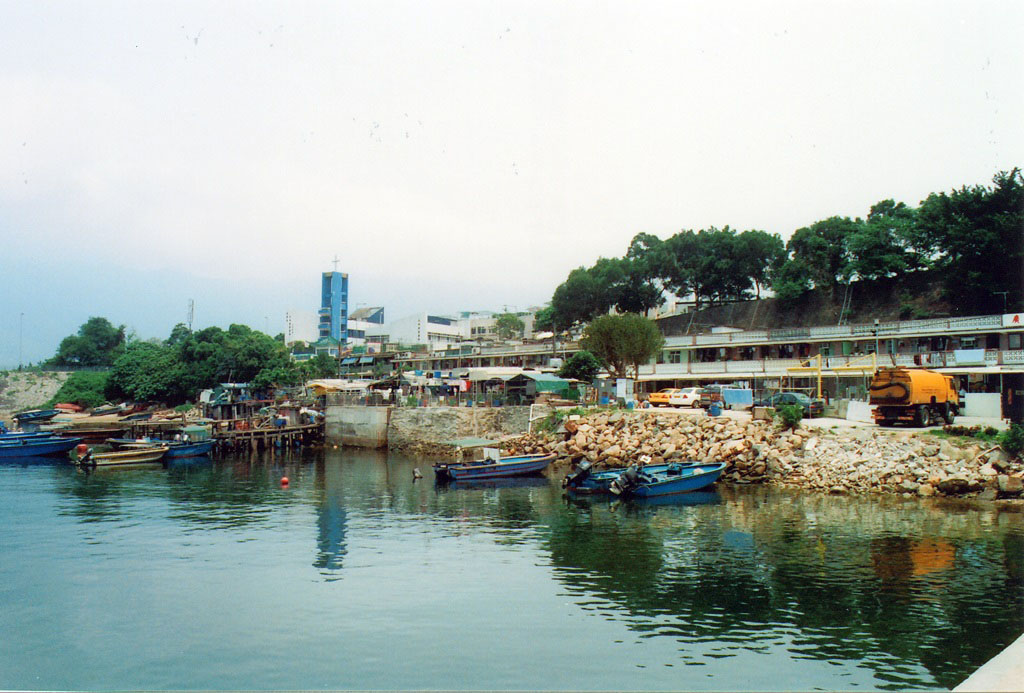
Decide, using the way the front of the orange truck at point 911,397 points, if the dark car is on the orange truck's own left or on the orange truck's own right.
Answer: on the orange truck's own left

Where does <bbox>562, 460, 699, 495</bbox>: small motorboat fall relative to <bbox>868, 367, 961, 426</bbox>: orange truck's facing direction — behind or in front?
behind

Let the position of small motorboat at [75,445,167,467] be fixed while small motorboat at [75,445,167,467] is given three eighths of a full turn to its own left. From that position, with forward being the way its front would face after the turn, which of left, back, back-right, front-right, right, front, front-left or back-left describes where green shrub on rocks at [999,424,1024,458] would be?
back

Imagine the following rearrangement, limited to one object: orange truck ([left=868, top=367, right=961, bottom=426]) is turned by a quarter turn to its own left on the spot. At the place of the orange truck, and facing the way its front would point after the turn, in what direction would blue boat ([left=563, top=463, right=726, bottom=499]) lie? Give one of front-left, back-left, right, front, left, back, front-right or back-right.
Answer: left

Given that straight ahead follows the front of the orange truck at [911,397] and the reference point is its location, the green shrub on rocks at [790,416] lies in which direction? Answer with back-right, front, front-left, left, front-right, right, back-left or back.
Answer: back-left

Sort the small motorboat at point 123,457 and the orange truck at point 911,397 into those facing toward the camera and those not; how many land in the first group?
0

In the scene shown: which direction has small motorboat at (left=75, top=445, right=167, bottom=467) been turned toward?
to the viewer's right

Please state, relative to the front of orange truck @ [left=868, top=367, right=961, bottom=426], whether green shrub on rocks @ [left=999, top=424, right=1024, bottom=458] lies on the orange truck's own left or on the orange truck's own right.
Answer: on the orange truck's own right
